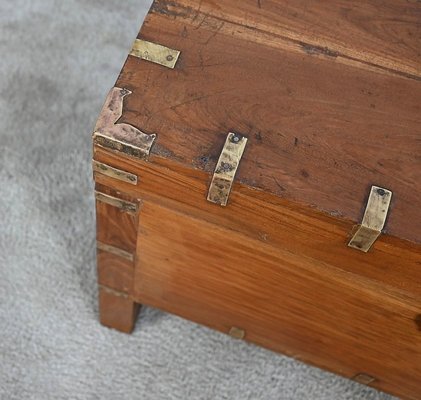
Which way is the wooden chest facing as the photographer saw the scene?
facing the viewer and to the left of the viewer
